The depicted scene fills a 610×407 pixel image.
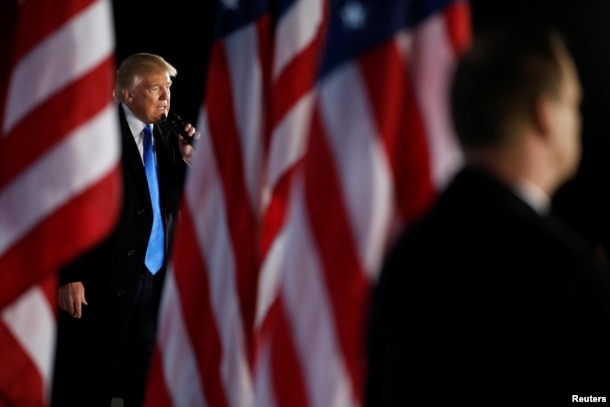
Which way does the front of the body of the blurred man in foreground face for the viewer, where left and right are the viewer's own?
facing away from the viewer and to the right of the viewer

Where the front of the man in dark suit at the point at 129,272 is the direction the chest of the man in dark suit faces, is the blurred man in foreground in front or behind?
in front

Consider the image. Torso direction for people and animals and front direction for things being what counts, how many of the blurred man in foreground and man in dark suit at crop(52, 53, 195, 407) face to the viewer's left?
0

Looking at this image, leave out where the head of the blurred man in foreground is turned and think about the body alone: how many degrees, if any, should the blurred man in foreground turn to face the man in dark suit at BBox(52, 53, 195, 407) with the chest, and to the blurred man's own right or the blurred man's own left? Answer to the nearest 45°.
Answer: approximately 90° to the blurred man's own left

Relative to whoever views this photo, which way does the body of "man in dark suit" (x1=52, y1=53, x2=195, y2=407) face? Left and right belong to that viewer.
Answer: facing the viewer and to the right of the viewer

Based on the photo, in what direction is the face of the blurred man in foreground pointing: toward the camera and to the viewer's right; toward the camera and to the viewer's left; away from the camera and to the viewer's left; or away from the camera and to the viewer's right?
away from the camera and to the viewer's right

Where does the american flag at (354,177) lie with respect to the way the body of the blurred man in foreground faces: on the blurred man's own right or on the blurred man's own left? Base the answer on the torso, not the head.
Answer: on the blurred man's own left

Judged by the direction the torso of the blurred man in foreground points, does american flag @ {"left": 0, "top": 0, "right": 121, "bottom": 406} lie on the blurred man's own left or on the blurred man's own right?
on the blurred man's own left
